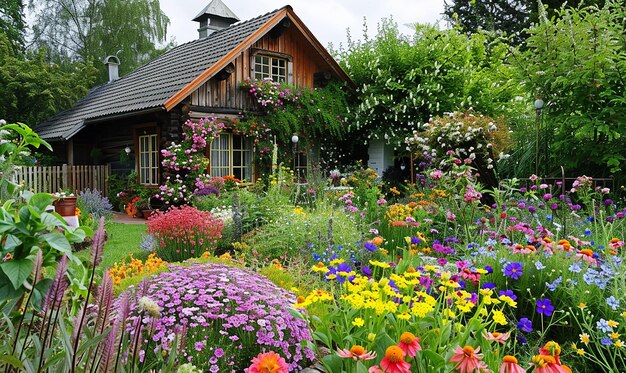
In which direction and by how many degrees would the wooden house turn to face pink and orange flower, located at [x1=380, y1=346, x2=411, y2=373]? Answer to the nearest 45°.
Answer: approximately 45° to its right

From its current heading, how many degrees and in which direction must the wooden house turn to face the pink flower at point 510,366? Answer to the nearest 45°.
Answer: approximately 45° to its right

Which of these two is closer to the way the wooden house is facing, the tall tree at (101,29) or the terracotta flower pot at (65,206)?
the terracotta flower pot

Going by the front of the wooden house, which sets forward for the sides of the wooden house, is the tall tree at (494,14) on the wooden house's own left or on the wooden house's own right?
on the wooden house's own left

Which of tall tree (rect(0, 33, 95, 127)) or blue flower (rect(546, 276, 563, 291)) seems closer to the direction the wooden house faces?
the blue flower

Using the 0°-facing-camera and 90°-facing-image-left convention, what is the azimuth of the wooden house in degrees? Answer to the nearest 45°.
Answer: approximately 315°

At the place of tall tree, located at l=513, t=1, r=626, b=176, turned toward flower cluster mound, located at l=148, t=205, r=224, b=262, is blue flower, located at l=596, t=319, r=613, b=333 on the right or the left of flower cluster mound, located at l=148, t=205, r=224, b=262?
left

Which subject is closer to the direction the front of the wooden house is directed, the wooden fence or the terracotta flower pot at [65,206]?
the terracotta flower pot
